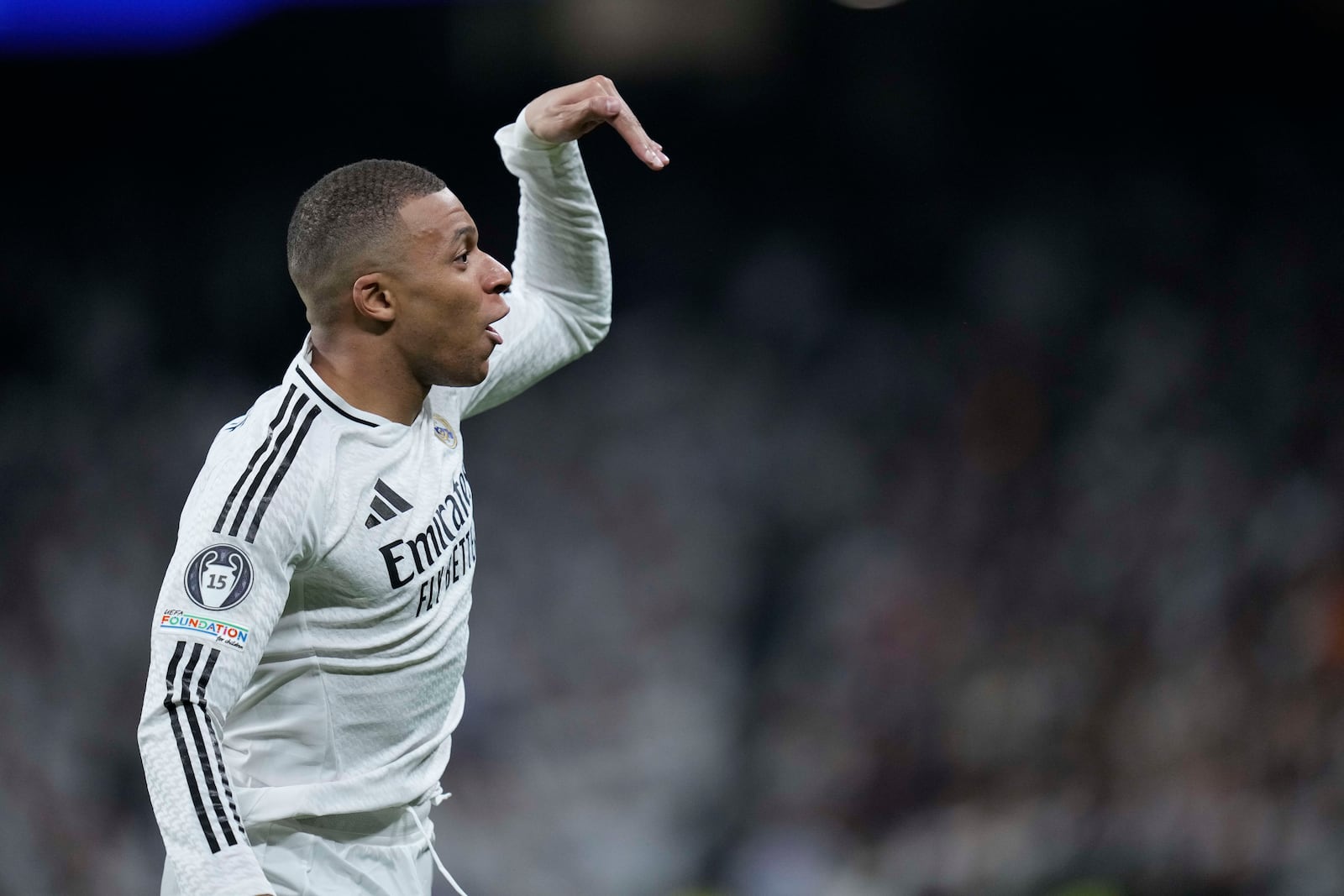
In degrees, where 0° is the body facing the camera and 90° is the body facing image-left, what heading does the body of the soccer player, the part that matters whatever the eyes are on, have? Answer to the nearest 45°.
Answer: approximately 315°

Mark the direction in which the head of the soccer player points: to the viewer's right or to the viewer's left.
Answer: to the viewer's right
